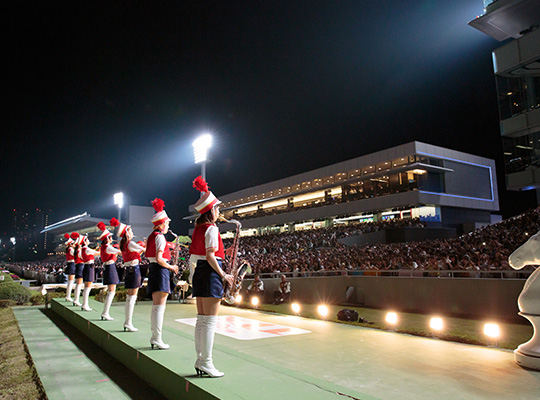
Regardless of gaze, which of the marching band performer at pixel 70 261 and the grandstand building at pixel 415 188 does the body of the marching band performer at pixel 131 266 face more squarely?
the grandstand building

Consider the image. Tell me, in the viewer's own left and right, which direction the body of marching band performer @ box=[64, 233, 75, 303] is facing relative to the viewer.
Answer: facing to the right of the viewer

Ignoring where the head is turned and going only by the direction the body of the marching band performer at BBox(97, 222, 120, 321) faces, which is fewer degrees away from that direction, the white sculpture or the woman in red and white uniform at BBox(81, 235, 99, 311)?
the white sculpture

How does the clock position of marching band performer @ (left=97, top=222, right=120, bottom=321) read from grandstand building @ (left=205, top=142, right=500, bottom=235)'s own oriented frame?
The marching band performer is roughly at 11 o'clock from the grandstand building.

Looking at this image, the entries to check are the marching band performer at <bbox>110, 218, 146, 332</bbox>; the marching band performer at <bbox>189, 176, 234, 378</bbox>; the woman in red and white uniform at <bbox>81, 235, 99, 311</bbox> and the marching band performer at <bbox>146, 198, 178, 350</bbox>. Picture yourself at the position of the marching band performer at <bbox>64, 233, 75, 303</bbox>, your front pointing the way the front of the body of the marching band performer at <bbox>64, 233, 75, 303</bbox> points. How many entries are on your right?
4

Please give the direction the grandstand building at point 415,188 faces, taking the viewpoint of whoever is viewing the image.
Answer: facing the viewer and to the left of the viewer

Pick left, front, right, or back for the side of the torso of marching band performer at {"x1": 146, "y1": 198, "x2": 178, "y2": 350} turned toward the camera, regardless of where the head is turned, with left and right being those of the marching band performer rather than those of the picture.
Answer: right

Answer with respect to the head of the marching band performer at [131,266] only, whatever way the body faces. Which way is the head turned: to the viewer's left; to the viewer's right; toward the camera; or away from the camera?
to the viewer's right

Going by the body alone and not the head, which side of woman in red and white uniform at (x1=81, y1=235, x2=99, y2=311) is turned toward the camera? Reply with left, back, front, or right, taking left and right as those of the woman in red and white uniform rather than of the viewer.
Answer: right

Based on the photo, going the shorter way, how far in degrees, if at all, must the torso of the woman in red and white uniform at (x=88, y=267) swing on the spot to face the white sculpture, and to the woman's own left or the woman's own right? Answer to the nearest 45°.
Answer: approximately 45° to the woman's own right

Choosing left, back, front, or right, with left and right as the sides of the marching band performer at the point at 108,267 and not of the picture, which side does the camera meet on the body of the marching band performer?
right

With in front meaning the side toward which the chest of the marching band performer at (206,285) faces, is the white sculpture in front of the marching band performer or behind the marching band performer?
in front

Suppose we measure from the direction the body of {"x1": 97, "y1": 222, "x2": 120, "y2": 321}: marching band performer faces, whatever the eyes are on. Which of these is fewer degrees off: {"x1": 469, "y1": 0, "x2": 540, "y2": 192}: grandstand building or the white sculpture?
the grandstand building

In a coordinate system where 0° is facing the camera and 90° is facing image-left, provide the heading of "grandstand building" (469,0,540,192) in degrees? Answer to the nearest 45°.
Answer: approximately 45°

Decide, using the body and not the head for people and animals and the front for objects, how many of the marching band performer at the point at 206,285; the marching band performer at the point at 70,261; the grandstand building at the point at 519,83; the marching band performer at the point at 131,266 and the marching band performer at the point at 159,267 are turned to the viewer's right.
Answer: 4

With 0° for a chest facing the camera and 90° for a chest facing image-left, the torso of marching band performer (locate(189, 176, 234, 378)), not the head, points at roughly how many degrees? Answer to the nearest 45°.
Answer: approximately 270°

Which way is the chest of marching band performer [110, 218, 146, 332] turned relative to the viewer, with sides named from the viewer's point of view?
facing to the right of the viewer

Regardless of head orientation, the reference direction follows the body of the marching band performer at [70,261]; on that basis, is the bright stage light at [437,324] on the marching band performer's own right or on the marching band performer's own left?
on the marching band performer's own right

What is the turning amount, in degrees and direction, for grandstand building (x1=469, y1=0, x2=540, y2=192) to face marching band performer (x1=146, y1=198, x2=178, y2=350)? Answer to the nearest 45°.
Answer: approximately 45° to its left
